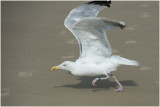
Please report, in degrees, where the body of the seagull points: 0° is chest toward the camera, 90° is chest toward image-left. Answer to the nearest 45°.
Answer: approximately 90°
